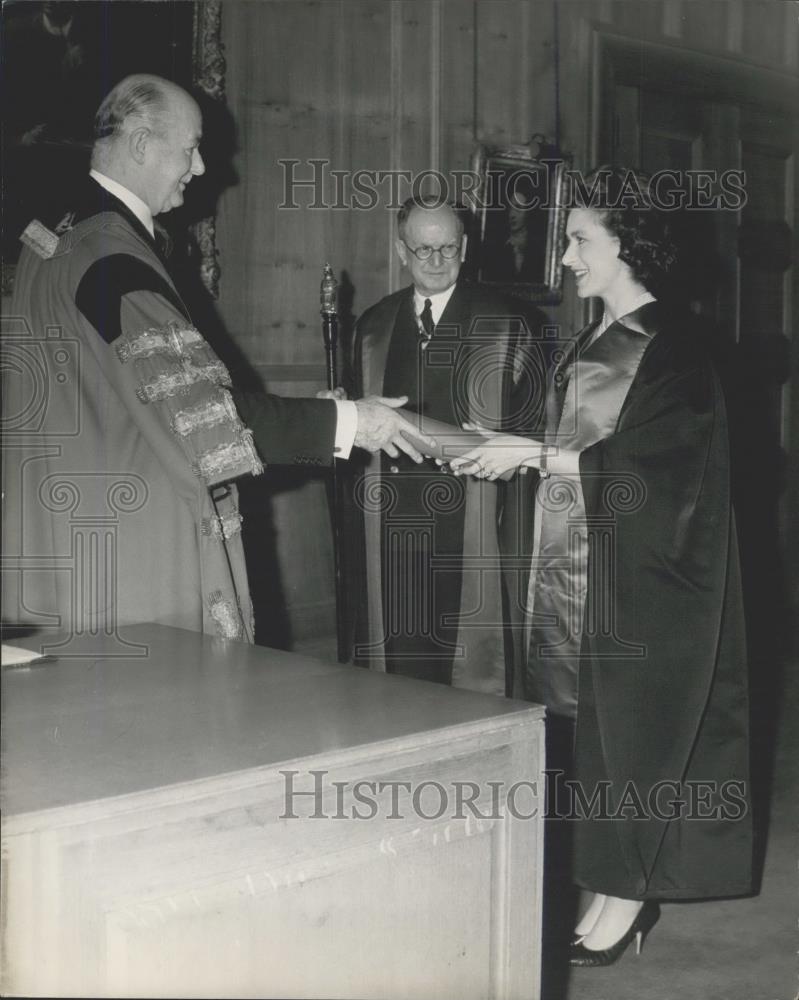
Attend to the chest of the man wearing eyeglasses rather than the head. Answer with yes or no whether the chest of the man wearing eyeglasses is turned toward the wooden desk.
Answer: yes

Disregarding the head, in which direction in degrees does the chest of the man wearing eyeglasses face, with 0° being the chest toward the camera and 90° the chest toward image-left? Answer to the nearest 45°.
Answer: approximately 0°
